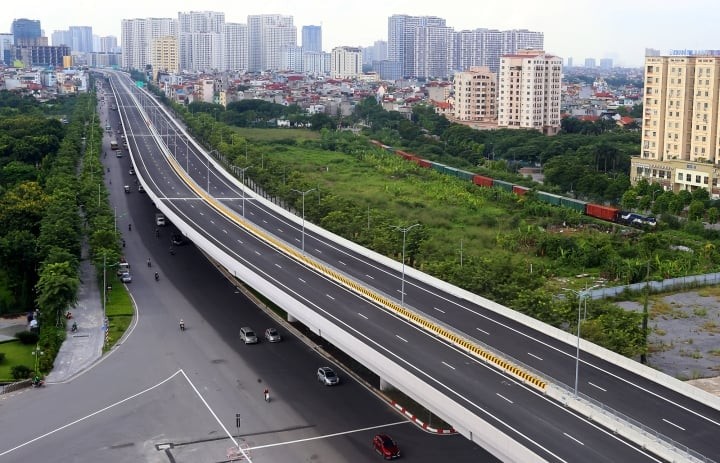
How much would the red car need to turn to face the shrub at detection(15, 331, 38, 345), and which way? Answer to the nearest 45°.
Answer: approximately 180°

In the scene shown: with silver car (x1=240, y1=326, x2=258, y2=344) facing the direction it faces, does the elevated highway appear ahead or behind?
ahead

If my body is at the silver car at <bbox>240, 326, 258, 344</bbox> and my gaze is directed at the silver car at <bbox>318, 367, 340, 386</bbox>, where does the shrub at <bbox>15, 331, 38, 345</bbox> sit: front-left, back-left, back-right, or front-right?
back-right

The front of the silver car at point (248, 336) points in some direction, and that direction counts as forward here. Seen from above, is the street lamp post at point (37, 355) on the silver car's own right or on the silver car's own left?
on the silver car's own right

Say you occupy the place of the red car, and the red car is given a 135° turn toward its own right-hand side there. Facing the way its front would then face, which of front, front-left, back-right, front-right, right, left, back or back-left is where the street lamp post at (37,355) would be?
front-right

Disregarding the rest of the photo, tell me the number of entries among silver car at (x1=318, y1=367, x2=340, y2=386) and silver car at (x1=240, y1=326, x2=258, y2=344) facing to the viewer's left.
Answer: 0

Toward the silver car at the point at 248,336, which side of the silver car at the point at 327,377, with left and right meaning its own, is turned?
back

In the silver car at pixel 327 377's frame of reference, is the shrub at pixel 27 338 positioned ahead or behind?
behind

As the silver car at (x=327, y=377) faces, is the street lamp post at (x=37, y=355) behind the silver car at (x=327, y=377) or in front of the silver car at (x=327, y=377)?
behind

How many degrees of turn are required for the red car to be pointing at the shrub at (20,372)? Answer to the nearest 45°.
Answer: approximately 180°

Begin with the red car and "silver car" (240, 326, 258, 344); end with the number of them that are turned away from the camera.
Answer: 0

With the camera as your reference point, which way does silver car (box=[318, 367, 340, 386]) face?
facing the viewer and to the right of the viewer

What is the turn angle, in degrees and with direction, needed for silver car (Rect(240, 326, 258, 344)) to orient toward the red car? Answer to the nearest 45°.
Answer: approximately 45° to its right
